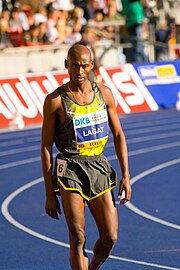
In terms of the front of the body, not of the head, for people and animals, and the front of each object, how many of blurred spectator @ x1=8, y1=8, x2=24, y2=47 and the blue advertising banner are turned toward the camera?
2

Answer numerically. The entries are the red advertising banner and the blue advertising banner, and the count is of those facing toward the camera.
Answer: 2

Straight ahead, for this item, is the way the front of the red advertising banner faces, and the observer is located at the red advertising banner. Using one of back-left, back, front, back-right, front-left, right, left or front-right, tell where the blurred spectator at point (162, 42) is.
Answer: back-left

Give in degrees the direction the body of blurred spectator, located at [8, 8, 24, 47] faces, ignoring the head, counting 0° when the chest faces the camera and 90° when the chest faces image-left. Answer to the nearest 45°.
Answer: approximately 0°

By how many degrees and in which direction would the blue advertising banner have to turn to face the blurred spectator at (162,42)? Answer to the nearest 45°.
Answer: approximately 180°

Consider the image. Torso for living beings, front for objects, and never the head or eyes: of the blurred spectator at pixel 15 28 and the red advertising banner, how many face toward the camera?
2
